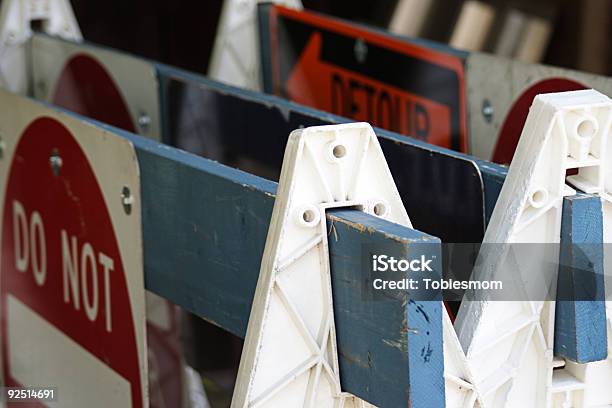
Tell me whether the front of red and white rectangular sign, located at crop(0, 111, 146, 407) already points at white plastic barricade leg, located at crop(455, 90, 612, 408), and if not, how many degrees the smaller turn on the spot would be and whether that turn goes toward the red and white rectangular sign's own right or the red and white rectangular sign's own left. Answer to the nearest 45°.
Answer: approximately 90° to the red and white rectangular sign's own left

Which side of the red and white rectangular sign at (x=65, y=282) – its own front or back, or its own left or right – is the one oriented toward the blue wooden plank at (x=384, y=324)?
left

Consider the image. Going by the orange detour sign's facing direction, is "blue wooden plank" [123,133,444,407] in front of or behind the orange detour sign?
in front

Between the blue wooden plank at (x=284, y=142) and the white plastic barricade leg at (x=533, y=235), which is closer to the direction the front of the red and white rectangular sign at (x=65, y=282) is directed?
the white plastic barricade leg

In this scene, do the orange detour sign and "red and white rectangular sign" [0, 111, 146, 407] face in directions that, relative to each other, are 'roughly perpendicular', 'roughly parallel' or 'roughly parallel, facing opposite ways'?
roughly parallel

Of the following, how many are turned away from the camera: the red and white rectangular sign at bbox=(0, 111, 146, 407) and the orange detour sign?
0
